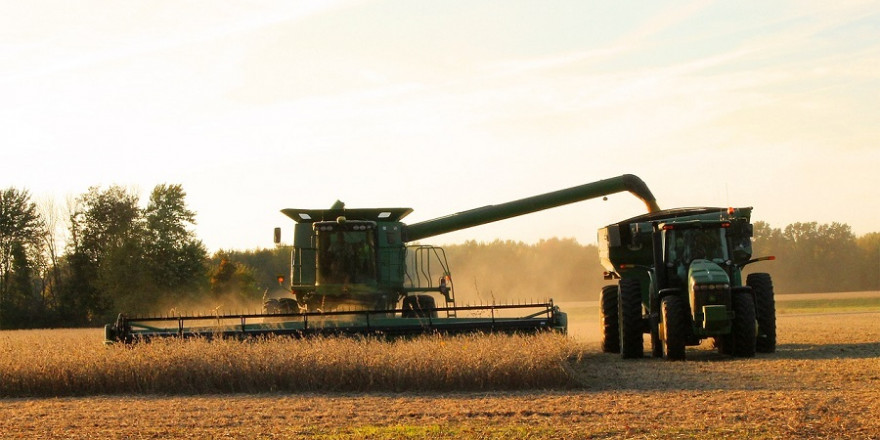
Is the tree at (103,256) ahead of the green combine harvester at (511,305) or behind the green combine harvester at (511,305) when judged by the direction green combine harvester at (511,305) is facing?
behind

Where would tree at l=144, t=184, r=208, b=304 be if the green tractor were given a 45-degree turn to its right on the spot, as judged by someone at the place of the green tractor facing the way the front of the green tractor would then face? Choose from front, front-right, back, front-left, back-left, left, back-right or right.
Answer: right

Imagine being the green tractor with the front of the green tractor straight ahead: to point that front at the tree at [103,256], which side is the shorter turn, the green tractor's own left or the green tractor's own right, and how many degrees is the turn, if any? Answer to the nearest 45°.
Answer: approximately 135° to the green tractor's own right

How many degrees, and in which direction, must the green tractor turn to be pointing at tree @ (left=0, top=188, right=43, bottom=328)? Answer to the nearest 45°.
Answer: approximately 135° to its right

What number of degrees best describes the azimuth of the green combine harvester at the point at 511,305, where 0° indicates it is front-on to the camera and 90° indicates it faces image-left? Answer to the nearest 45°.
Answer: approximately 0°

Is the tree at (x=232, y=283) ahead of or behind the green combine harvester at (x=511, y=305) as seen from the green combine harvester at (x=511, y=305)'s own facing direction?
behind

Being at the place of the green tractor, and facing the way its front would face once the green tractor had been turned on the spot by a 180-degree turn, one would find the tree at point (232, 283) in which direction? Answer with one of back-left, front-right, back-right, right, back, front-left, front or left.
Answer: front-left

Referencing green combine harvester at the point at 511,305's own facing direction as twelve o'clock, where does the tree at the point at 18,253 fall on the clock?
The tree is roughly at 5 o'clock from the green combine harvester.
